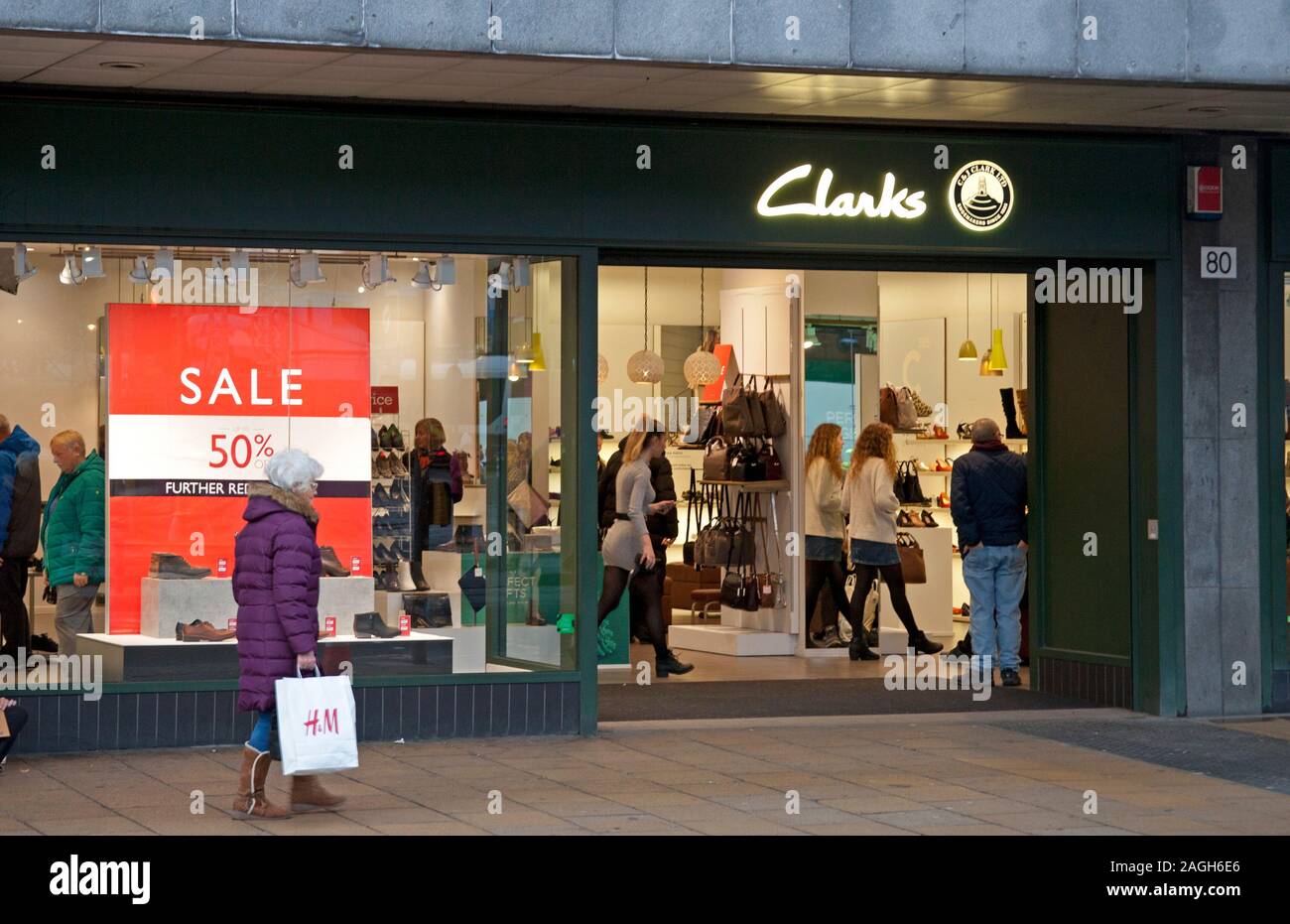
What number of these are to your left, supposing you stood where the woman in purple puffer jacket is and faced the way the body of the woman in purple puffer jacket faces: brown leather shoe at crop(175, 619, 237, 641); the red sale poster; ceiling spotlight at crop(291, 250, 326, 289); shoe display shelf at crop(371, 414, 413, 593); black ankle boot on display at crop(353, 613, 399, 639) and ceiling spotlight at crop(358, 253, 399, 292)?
6

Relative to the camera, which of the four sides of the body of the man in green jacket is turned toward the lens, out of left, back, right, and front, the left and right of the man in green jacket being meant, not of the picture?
left

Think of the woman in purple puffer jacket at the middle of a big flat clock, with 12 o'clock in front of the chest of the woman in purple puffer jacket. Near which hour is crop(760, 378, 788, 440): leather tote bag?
The leather tote bag is roughly at 10 o'clock from the woman in purple puffer jacket.

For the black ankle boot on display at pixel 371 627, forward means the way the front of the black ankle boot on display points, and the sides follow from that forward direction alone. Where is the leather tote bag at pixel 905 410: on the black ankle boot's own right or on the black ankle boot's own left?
on the black ankle boot's own left

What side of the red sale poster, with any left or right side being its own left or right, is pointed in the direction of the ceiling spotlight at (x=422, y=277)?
left

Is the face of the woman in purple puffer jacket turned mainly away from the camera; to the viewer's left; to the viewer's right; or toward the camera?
to the viewer's right

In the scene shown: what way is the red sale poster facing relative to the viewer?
toward the camera

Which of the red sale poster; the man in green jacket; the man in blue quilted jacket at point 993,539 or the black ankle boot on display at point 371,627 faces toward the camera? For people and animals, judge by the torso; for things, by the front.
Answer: the red sale poster

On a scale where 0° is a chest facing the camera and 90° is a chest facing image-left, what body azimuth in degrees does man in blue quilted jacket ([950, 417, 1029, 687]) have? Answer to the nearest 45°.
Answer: approximately 180°

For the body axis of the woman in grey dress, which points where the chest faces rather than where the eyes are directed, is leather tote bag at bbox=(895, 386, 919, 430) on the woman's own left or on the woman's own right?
on the woman's own left

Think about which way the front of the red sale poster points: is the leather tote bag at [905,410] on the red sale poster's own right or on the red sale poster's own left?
on the red sale poster's own left
